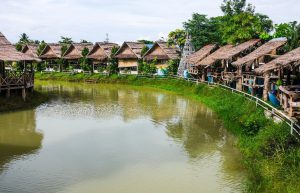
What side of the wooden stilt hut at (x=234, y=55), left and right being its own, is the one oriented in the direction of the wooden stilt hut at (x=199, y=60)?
right

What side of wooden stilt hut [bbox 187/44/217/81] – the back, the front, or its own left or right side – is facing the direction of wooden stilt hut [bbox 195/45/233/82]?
left

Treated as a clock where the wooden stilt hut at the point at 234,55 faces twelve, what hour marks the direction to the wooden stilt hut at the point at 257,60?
the wooden stilt hut at the point at 257,60 is roughly at 10 o'clock from the wooden stilt hut at the point at 234,55.

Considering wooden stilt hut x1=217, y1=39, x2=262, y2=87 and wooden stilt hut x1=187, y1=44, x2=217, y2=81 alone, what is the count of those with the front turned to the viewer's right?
0

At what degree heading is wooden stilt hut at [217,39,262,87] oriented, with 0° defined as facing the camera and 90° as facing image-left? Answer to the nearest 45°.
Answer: approximately 45°

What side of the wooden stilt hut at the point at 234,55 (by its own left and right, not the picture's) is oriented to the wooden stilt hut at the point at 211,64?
right

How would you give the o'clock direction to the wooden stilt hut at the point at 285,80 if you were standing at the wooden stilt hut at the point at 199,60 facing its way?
the wooden stilt hut at the point at 285,80 is roughly at 10 o'clock from the wooden stilt hut at the point at 199,60.

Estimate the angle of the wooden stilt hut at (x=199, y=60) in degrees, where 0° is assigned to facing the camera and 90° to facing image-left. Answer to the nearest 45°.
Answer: approximately 45°

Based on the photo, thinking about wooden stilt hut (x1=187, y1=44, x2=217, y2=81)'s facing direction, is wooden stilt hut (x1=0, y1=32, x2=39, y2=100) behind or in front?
in front
